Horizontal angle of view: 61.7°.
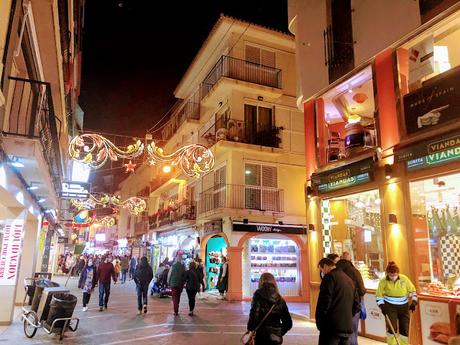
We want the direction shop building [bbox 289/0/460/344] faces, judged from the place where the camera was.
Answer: facing the viewer and to the left of the viewer

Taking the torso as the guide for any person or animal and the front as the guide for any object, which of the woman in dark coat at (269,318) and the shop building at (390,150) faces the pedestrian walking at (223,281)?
the woman in dark coat

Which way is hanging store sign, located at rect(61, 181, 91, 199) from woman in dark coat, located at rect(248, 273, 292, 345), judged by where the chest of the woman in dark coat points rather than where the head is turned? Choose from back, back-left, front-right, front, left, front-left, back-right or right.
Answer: front-left

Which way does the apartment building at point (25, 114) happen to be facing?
to the viewer's right

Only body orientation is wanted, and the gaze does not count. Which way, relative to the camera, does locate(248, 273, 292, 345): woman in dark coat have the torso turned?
away from the camera

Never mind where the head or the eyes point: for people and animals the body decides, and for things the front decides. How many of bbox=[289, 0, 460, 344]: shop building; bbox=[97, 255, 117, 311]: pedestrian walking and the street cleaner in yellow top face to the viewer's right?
0

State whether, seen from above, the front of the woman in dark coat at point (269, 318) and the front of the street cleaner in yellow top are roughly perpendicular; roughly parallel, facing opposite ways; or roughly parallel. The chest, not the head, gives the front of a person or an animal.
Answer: roughly parallel, facing opposite ways

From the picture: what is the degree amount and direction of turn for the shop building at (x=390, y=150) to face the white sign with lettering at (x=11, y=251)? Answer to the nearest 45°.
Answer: approximately 45° to its right
